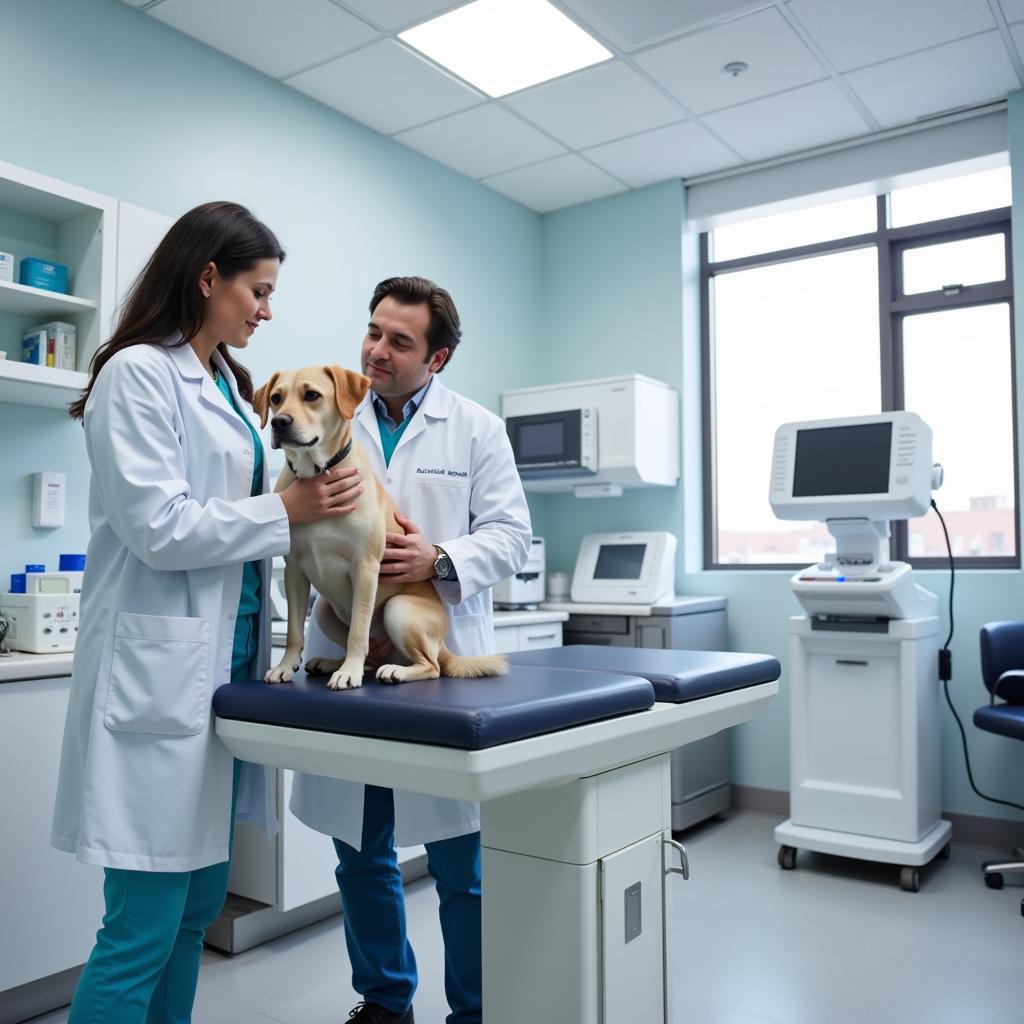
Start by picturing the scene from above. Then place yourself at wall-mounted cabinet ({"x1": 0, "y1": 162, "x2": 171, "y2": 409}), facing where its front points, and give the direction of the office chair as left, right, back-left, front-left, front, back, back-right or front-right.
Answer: front-left

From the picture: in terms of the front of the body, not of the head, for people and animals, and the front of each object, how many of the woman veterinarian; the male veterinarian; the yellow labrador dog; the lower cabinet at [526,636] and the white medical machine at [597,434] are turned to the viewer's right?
1

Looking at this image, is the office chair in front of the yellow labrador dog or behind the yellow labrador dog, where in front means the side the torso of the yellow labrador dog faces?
behind

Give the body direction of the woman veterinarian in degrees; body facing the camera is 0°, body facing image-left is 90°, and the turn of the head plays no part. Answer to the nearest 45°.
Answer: approximately 270°

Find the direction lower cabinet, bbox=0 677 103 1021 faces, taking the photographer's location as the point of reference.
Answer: facing the viewer and to the right of the viewer

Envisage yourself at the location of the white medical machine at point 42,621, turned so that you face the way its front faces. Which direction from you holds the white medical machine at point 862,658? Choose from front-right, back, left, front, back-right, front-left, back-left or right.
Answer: front-left

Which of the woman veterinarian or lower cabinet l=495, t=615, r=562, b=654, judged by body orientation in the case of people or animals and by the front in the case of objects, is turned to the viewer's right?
the woman veterinarian

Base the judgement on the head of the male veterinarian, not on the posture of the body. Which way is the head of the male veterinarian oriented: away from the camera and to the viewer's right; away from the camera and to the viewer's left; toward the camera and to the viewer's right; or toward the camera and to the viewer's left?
toward the camera and to the viewer's left

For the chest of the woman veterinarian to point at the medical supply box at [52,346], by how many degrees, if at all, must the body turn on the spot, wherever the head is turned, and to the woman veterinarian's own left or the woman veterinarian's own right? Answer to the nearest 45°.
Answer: approximately 90° to the woman veterinarian's own left

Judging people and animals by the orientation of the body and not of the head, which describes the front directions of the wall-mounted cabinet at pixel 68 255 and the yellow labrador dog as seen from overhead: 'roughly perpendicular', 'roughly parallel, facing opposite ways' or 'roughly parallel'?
roughly perpendicular

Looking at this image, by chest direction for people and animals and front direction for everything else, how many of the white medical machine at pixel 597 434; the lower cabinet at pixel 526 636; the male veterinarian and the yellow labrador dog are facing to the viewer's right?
0
